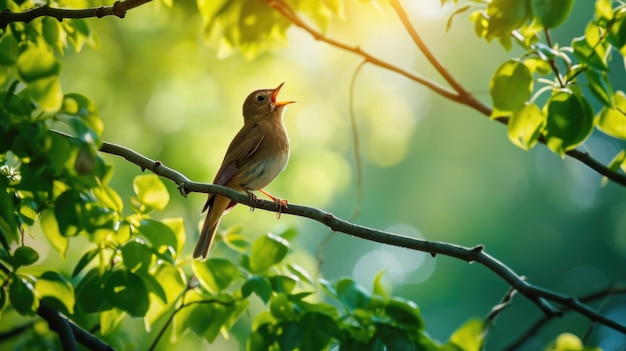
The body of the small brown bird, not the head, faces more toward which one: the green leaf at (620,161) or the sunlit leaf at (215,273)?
the green leaf

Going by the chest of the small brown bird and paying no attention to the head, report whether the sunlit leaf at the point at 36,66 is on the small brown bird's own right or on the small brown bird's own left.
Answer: on the small brown bird's own right

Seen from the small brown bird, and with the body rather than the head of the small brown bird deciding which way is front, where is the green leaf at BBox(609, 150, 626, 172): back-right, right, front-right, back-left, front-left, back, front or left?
front-right

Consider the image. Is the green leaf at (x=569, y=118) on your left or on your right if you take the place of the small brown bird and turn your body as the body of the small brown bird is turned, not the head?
on your left

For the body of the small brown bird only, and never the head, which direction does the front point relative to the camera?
to the viewer's right

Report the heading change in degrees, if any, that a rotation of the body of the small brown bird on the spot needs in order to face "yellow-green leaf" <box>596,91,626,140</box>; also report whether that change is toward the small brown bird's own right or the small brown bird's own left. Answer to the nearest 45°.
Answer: approximately 45° to the small brown bird's own right
